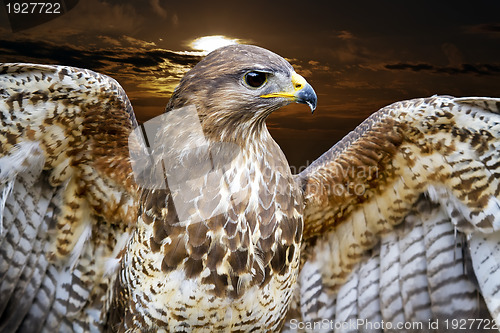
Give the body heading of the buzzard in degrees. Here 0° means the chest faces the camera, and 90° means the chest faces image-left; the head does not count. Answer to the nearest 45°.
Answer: approximately 0°
